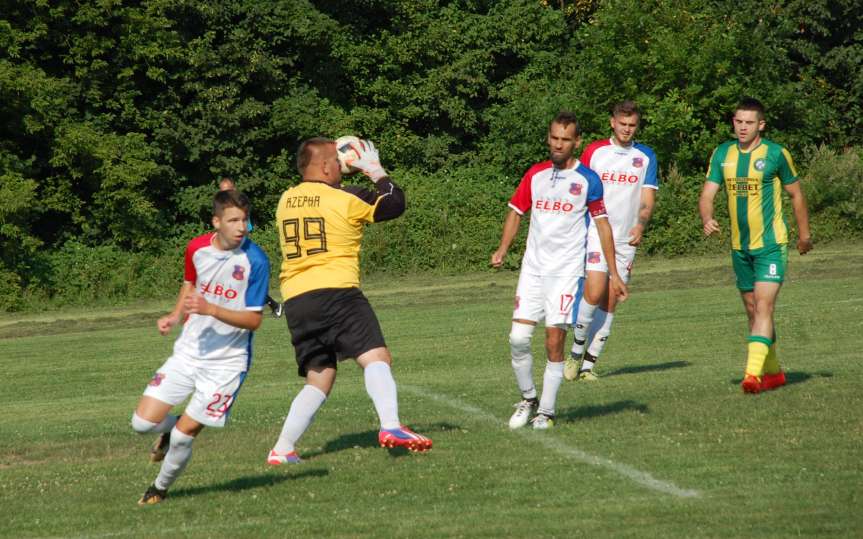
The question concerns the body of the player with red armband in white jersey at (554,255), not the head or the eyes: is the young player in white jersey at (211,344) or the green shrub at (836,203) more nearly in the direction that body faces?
the young player in white jersey

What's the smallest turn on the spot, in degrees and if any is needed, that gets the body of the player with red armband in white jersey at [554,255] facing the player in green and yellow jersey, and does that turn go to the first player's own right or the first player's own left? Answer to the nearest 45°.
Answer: approximately 135° to the first player's own left

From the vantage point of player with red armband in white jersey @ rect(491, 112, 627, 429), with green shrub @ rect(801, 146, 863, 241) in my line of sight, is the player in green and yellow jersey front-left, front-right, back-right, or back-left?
front-right

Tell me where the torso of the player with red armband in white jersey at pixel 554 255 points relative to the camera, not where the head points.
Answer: toward the camera

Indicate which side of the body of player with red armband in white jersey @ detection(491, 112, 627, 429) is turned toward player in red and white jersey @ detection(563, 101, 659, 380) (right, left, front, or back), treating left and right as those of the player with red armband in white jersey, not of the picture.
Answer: back

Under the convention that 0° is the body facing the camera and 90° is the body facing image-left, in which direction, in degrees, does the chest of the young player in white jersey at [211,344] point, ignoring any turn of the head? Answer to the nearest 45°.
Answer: approximately 45°

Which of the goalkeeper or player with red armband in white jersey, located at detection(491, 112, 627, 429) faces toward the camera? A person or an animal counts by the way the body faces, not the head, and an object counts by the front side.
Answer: the player with red armband in white jersey

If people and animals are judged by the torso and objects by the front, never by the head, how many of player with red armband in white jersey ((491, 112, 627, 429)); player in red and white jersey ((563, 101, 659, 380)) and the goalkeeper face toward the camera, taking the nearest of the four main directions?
2

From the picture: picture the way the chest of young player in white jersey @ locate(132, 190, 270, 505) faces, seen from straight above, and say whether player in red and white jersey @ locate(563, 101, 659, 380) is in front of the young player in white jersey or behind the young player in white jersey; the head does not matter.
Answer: behind

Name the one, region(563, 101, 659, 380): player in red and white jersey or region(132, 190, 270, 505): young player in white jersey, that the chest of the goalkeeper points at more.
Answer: the player in red and white jersey

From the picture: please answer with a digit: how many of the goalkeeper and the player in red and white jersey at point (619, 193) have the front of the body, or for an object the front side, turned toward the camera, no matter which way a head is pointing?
1

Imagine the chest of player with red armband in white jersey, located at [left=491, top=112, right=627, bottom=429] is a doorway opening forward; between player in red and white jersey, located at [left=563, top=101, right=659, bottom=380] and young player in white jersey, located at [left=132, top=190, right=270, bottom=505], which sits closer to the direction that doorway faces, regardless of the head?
the young player in white jersey

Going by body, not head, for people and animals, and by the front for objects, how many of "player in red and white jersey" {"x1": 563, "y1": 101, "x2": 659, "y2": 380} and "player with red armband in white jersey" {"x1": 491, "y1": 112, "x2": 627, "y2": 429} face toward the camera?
2
